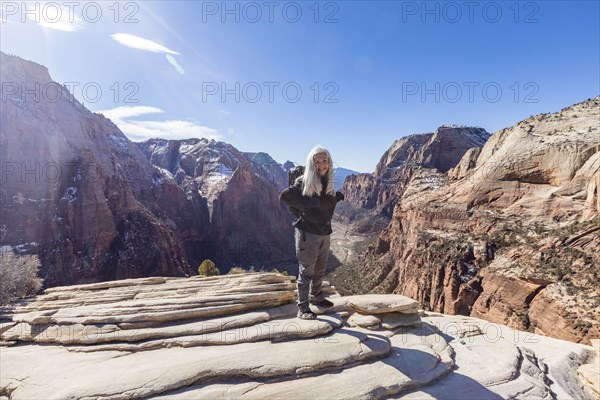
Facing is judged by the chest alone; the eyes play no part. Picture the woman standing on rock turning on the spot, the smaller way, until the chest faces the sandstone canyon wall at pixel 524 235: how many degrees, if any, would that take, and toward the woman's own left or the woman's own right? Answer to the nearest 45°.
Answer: approximately 90° to the woman's own left

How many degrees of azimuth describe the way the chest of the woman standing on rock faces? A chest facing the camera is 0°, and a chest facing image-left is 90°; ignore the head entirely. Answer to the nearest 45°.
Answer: approximately 315°
